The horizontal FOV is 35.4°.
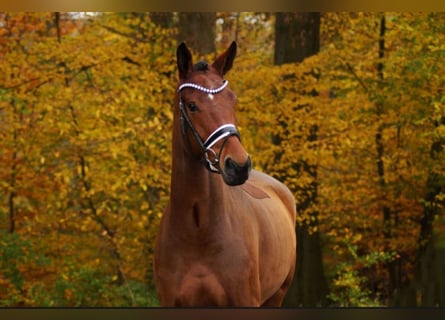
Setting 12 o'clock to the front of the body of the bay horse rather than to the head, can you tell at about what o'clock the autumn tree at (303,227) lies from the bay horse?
The autumn tree is roughly at 5 o'clock from the bay horse.

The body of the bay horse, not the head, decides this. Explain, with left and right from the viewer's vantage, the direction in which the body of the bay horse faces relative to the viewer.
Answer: facing the viewer and to the left of the viewer
